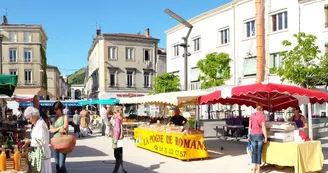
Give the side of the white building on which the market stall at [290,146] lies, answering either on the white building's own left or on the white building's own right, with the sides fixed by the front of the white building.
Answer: on the white building's own left

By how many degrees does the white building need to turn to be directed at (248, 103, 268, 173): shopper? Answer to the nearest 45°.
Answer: approximately 45° to its left

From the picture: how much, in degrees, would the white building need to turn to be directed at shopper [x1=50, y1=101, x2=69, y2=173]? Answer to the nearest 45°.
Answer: approximately 45° to its left

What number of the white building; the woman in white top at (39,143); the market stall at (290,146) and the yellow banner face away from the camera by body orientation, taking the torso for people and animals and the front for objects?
0

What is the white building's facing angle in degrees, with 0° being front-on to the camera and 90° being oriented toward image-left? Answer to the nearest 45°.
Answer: approximately 45°

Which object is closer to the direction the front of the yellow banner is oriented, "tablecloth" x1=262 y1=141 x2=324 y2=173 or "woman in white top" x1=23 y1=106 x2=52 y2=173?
the woman in white top

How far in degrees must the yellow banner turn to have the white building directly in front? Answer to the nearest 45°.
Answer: approximately 135° to its right

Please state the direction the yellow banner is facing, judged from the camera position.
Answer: facing the viewer and to the left of the viewer
